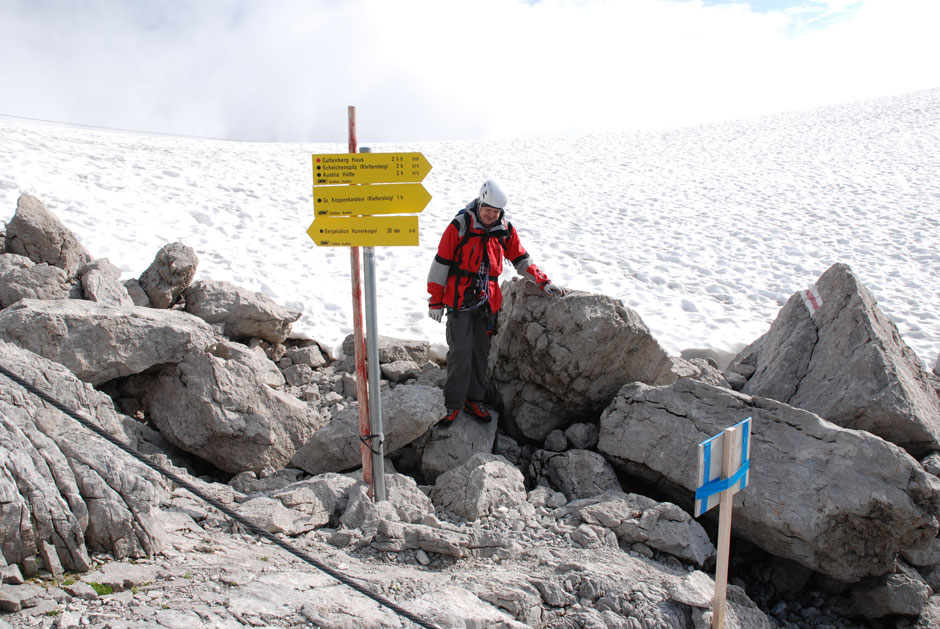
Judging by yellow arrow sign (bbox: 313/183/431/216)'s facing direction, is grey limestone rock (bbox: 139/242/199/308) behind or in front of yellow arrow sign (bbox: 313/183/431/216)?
behind

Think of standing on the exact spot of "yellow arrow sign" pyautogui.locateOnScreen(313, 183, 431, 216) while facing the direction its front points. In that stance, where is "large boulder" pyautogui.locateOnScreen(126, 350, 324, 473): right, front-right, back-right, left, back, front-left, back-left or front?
back-right

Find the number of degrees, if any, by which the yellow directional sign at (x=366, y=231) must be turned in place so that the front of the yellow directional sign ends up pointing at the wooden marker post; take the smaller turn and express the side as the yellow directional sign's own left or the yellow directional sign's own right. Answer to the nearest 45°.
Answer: approximately 45° to the yellow directional sign's own left

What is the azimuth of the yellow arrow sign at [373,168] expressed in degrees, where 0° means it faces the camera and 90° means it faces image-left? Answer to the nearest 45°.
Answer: approximately 0°

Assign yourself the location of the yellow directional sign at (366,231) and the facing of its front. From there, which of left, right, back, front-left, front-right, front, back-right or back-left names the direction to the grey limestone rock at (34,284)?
back-right

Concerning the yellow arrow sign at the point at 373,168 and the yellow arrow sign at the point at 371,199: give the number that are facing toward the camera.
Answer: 2
